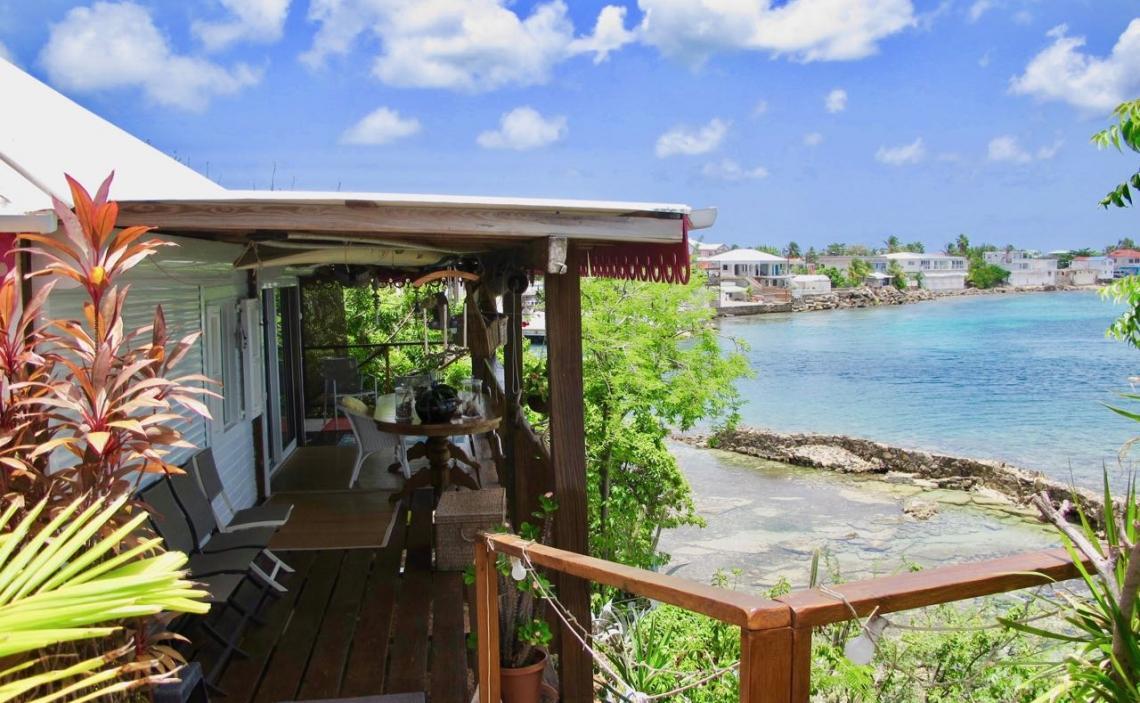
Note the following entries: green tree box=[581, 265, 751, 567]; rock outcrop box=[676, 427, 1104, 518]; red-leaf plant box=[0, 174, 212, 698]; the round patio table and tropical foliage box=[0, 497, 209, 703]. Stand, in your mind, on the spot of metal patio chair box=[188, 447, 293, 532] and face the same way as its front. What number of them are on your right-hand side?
2

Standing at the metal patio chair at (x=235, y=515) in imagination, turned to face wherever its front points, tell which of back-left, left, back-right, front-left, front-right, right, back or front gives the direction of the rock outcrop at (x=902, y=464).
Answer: front-left

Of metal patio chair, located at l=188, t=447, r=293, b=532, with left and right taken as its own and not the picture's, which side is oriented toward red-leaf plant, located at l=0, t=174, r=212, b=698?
right

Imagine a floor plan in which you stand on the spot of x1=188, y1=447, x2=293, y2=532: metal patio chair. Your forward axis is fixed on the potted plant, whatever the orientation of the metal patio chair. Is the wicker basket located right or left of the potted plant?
left

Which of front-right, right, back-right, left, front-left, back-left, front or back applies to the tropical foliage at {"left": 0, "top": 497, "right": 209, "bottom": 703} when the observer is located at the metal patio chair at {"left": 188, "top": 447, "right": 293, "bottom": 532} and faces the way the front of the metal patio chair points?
right

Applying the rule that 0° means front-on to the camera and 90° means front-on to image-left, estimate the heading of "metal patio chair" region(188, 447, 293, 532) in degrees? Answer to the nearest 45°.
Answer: approximately 270°

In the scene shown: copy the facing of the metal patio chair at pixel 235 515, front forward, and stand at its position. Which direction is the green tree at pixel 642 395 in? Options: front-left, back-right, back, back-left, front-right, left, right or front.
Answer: front-left

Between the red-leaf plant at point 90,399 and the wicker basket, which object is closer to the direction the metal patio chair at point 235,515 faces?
the wicker basket

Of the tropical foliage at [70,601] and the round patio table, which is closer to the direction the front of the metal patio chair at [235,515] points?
the round patio table

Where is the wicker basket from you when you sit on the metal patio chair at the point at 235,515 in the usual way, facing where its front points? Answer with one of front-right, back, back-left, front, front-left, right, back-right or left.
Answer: front

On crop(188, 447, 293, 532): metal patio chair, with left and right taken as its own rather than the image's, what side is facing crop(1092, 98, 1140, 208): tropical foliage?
front

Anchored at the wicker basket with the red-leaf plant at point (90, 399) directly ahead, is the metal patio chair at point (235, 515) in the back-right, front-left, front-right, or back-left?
front-right

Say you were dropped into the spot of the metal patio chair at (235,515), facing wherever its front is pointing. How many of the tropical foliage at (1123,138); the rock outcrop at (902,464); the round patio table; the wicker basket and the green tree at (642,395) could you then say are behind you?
0

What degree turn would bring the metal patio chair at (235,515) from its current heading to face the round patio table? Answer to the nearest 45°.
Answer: approximately 45° to its left

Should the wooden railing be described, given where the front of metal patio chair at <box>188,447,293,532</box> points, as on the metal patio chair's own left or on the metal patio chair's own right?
on the metal patio chair's own right

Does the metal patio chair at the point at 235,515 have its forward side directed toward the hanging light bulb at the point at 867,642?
no
